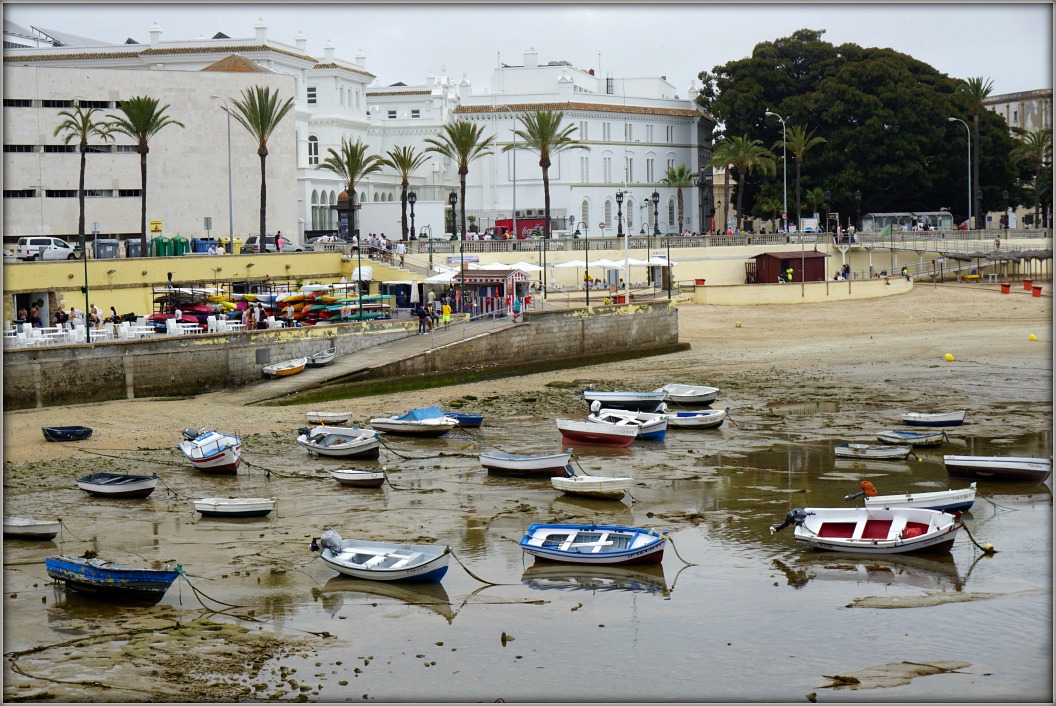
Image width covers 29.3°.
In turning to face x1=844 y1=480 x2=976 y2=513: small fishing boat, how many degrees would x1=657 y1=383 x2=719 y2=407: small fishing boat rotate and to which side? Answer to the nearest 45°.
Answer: approximately 90° to its right

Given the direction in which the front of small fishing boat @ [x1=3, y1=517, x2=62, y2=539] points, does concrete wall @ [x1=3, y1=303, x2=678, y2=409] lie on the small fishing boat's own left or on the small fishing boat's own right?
on the small fishing boat's own left

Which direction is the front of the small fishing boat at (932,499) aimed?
to the viewer's right

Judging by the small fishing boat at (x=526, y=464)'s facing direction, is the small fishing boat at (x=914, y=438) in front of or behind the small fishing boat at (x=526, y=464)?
in front

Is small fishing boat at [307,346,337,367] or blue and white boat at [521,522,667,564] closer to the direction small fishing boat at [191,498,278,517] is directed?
the blue and white boat

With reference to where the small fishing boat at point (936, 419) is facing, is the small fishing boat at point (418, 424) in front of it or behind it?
behind

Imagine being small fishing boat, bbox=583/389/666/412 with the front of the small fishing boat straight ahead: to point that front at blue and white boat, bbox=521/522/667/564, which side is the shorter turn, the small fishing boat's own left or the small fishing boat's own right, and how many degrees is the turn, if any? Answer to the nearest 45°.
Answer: approximately 90° to the small fishing boat's own right

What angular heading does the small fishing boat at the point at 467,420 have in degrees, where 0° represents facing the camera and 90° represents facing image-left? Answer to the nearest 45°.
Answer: approximately 270°

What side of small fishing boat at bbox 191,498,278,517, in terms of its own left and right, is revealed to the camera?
right

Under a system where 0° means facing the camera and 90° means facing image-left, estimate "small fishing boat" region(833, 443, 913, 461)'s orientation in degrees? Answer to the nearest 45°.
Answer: approximately 270°
